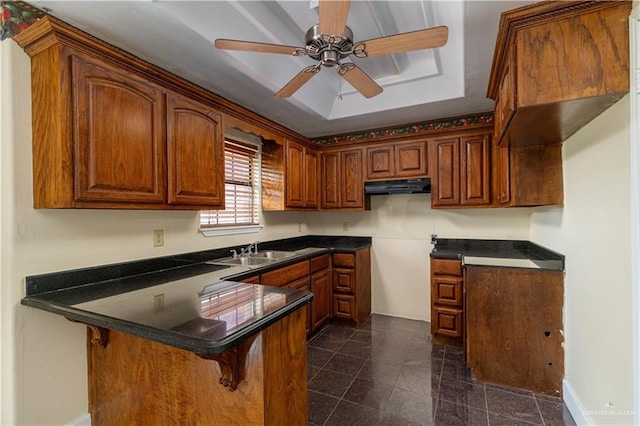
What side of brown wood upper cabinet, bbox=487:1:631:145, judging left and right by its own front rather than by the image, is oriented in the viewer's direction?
left

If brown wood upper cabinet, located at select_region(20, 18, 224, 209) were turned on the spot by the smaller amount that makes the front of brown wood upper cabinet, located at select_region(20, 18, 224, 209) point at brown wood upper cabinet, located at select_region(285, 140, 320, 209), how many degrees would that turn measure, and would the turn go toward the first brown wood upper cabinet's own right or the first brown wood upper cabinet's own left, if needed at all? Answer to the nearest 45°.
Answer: approximately 90° to the first brown wood upper cabinet's own left

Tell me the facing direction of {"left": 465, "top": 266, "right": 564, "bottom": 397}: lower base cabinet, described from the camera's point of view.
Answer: facing to the left of the viewer

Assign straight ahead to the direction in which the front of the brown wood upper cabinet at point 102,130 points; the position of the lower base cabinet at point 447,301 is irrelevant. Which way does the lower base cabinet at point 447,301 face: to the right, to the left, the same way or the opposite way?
to the right

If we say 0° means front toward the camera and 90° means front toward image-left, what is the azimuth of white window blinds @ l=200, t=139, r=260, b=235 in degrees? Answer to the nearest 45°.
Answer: approximately 315°

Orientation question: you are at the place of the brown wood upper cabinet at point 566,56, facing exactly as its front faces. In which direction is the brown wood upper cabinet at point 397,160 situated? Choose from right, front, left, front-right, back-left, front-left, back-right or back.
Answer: front-right

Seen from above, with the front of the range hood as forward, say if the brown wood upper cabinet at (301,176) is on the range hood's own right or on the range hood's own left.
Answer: on the range hood's own right

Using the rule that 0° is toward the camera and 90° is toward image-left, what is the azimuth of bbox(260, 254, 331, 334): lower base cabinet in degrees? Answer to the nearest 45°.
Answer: approximately 315°

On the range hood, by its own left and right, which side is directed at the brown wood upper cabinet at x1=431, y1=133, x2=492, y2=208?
left

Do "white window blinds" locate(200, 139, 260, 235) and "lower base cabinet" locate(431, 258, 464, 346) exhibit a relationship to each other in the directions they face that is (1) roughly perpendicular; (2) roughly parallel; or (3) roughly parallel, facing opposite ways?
roughly perpendicular
